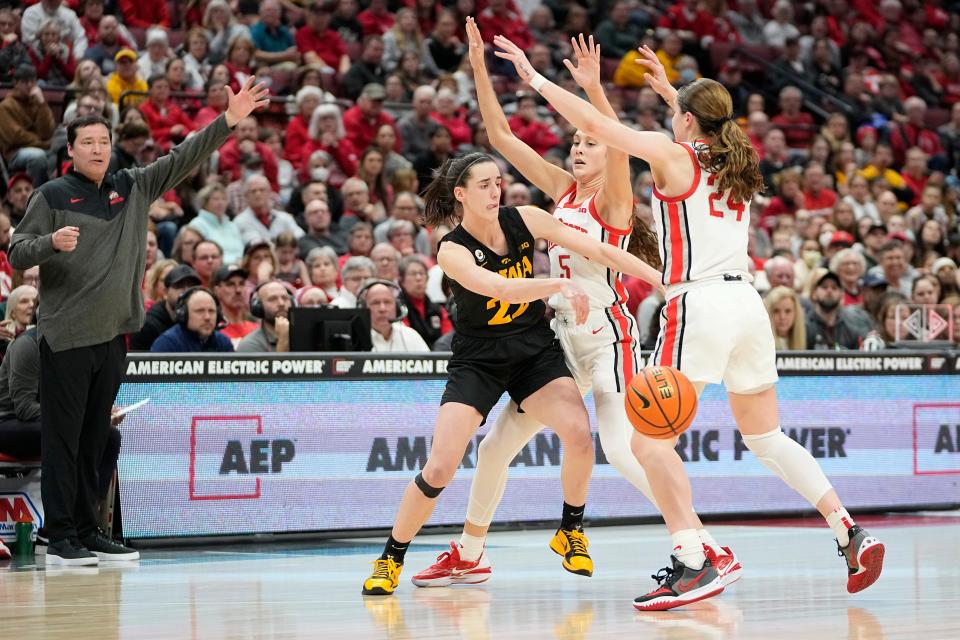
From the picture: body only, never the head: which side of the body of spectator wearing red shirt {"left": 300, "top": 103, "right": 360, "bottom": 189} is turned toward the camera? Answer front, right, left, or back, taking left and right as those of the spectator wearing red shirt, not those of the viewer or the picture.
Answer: front

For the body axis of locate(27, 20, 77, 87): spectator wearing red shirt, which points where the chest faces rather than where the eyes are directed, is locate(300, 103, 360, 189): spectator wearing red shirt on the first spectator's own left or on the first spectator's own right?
on the first spectator's own left

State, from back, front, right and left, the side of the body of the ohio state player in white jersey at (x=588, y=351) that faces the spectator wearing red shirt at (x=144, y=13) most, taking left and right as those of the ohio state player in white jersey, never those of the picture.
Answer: right

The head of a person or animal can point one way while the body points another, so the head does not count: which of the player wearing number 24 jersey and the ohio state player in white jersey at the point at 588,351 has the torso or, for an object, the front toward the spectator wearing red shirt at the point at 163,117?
the player wearing number 24 jersey

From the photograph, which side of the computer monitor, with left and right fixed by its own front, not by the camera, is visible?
back

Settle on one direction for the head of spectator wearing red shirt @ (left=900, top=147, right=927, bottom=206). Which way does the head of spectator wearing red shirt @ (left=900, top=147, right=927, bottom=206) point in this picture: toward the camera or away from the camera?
toward the camera

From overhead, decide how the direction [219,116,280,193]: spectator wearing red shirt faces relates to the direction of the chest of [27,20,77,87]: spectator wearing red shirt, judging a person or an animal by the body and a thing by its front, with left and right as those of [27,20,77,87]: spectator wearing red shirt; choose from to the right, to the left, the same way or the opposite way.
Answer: the same way

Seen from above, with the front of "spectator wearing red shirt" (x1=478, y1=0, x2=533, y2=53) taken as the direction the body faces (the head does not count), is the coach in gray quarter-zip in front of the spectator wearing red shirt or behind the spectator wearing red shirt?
in front

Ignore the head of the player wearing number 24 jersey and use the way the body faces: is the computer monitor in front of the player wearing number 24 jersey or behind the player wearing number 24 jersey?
in front

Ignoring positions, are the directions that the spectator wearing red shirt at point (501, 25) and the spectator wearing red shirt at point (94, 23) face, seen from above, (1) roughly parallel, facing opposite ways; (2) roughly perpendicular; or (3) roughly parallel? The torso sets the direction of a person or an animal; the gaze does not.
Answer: roughly parallel

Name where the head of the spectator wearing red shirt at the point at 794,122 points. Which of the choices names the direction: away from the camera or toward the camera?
toward the camera

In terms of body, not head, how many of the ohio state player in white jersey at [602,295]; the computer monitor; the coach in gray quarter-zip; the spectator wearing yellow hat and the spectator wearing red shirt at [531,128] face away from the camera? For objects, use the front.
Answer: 1

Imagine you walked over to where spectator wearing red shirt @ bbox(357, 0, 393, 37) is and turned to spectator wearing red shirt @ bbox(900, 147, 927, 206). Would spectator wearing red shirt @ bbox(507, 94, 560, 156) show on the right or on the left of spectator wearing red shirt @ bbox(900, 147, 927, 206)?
right

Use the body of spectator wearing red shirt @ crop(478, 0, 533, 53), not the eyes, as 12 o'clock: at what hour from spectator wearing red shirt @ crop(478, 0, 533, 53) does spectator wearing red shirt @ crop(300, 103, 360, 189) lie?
spectator wearing red shirt @ crop(300, 103, 360, 189) is roughly at 1 o'clock from spectator wearing red shirt @ crop(478, 0, 533, 53).

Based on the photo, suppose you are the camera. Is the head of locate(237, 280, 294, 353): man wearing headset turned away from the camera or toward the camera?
toward the camera

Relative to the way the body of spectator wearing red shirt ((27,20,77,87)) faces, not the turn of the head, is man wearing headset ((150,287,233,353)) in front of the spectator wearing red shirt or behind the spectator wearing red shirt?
in front

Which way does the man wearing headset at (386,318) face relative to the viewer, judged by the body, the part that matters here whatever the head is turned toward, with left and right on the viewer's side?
facing the viewer

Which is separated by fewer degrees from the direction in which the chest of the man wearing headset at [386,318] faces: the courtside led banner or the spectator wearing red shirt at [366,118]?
the courtside led banner

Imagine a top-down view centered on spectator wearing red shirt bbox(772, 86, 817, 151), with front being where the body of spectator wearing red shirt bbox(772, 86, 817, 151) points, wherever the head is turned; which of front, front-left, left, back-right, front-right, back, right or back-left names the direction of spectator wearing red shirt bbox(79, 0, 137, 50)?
front-right

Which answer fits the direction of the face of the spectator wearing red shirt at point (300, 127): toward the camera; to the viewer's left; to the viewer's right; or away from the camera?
toward the camera

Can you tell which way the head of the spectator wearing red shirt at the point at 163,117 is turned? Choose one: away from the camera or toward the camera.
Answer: toward the camera

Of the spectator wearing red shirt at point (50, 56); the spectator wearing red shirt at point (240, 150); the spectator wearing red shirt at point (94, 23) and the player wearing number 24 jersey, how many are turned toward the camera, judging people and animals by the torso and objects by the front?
3
